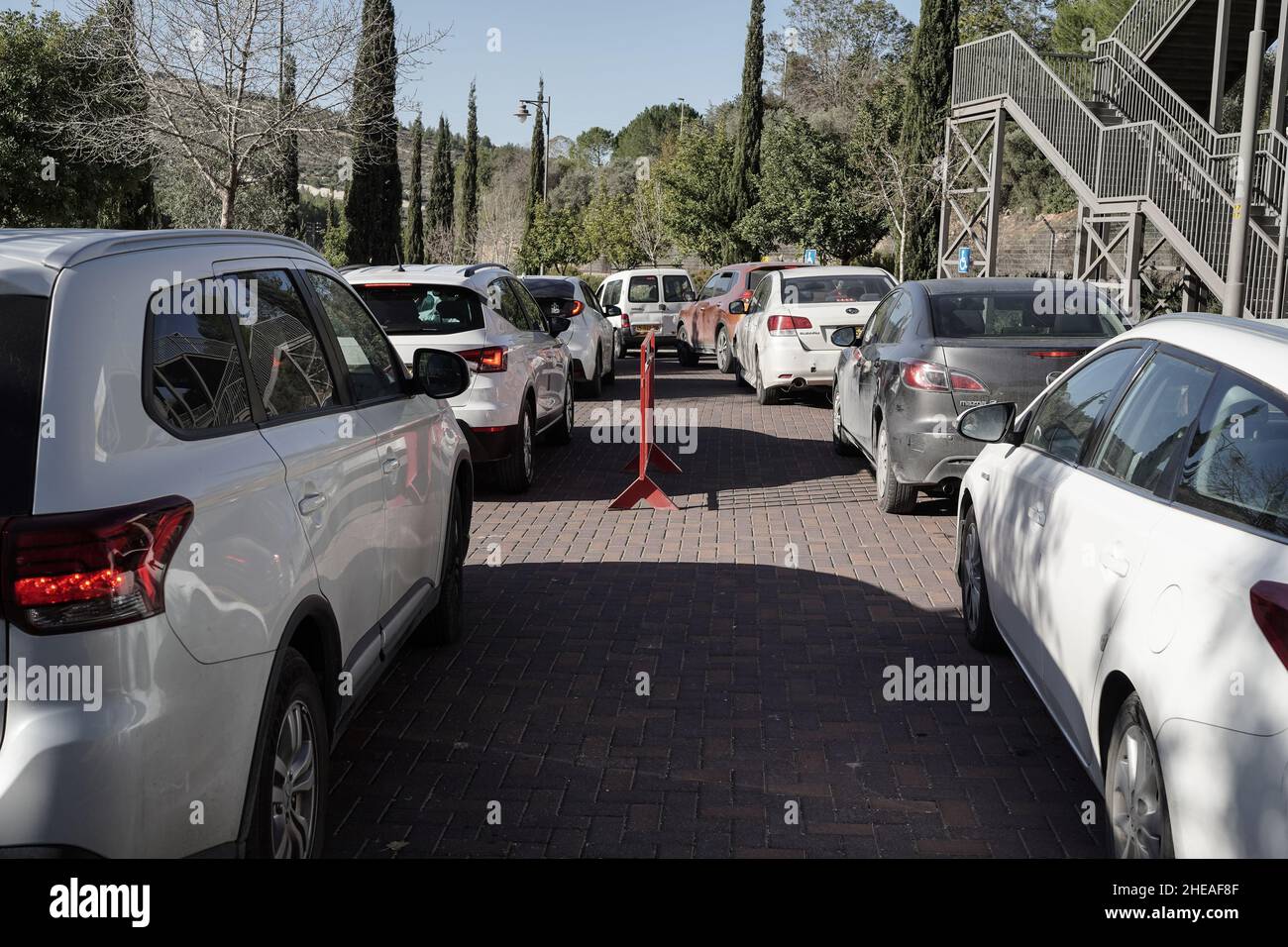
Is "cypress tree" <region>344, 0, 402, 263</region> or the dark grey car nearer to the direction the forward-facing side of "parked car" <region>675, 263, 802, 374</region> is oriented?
the cypress tree

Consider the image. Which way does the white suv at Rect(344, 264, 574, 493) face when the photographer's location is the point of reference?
facing away from the viewer and to the right of the viewer

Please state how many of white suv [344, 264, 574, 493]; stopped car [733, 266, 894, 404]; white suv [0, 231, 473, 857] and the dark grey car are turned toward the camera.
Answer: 0

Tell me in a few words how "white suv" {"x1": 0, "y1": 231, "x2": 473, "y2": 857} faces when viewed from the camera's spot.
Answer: facing away from the viewer and to the right of the viewer

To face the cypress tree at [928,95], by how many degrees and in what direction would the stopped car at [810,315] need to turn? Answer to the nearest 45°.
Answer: approximately 45° to its right

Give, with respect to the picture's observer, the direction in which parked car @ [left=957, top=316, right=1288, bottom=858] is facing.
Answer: facing away from the viewer and to the left of the viewer

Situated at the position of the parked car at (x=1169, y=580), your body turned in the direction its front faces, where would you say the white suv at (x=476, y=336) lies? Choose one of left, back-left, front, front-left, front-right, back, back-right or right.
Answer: front

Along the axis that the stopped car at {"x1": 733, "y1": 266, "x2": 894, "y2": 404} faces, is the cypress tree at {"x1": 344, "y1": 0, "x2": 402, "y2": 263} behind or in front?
in front

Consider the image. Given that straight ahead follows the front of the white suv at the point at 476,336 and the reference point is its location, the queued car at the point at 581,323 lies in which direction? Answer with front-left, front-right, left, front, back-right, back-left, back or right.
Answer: front-left
